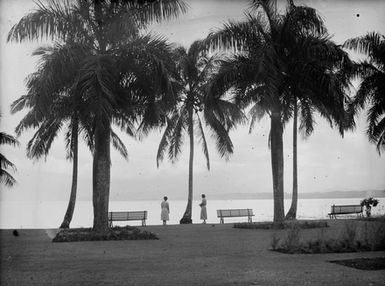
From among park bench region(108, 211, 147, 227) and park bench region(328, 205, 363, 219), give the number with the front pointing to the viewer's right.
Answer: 0

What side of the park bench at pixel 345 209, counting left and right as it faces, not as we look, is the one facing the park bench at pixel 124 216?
left

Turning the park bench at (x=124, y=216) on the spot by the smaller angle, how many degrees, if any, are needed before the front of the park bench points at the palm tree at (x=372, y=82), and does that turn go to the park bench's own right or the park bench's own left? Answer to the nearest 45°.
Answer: approximately 90° to the park bench's own right

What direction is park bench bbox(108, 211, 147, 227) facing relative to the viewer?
away from the camera

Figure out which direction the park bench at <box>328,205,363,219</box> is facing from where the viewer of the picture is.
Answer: facing away from the viewer and to the left of the viewer

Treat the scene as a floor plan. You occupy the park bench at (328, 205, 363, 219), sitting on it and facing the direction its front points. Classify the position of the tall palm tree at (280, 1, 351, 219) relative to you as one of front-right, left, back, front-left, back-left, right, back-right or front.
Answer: back-left

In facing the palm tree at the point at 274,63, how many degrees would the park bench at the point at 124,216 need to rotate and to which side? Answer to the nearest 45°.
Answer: approximately 135° to its right

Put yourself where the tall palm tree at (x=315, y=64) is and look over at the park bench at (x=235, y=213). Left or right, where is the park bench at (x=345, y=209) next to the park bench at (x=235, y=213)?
right
